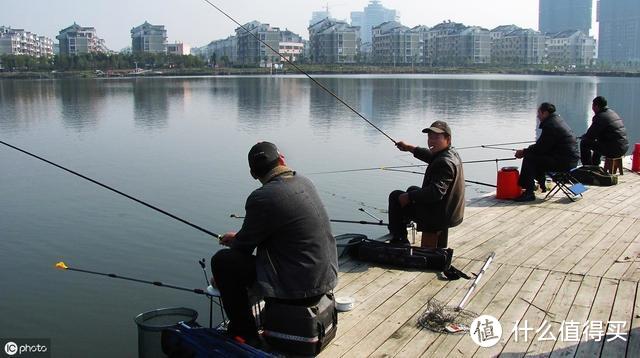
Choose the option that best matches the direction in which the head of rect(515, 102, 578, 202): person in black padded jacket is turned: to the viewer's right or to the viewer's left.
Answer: to the viewer's left

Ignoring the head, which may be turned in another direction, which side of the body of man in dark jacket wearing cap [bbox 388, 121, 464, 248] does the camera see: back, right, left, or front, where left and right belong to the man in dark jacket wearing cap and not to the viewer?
left

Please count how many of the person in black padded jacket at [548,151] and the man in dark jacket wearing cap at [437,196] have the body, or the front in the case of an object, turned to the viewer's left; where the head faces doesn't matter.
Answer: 2

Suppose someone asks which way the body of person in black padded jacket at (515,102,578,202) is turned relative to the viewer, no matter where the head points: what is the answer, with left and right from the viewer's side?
facing to the left of the viewer

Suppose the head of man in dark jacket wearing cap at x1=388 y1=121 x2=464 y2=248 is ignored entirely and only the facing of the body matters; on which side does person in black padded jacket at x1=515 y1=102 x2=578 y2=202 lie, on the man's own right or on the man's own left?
on the man's own right

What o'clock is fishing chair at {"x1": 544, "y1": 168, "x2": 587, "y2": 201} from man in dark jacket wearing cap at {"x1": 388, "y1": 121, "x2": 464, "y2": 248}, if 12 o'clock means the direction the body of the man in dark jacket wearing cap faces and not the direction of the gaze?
The fishing chair is roughly at 4 o'clock from the man in dark jacket wearing cap.

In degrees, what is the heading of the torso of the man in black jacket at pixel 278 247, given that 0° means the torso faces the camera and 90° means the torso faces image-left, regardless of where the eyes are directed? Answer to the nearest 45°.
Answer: approximately 135°

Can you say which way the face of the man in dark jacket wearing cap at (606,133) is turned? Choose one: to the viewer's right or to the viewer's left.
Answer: to the viewer's left

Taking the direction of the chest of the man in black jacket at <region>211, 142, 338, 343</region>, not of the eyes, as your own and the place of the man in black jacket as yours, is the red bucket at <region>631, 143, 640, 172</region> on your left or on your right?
on your right
